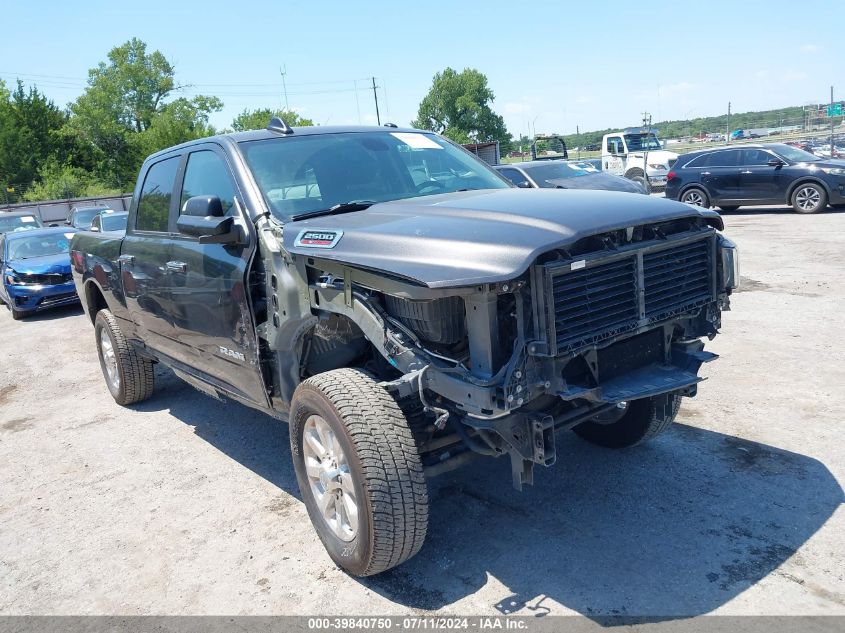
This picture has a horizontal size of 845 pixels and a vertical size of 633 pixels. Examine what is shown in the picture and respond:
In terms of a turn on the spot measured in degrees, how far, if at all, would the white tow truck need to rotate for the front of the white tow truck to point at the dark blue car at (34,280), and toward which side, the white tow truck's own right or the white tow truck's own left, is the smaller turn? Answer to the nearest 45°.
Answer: approximately 90° to the white tow truck's own right

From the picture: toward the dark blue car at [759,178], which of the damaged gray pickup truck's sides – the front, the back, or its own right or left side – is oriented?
left

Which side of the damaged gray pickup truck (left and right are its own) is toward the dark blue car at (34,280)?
back

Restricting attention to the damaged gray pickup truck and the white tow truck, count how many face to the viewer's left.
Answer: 0

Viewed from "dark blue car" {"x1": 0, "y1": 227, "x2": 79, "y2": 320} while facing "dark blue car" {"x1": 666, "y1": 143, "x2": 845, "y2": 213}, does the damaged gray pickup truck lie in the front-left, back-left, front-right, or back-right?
front-right

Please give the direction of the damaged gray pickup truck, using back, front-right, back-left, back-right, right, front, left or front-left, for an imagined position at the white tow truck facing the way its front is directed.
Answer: front-right

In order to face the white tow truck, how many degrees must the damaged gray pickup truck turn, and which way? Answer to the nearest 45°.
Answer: approximately 135° to its left

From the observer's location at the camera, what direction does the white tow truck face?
facing the viewer and to the right of the viewer

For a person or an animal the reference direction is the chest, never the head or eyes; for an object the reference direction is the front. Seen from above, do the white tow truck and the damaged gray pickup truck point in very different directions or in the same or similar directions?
same or similar directions
